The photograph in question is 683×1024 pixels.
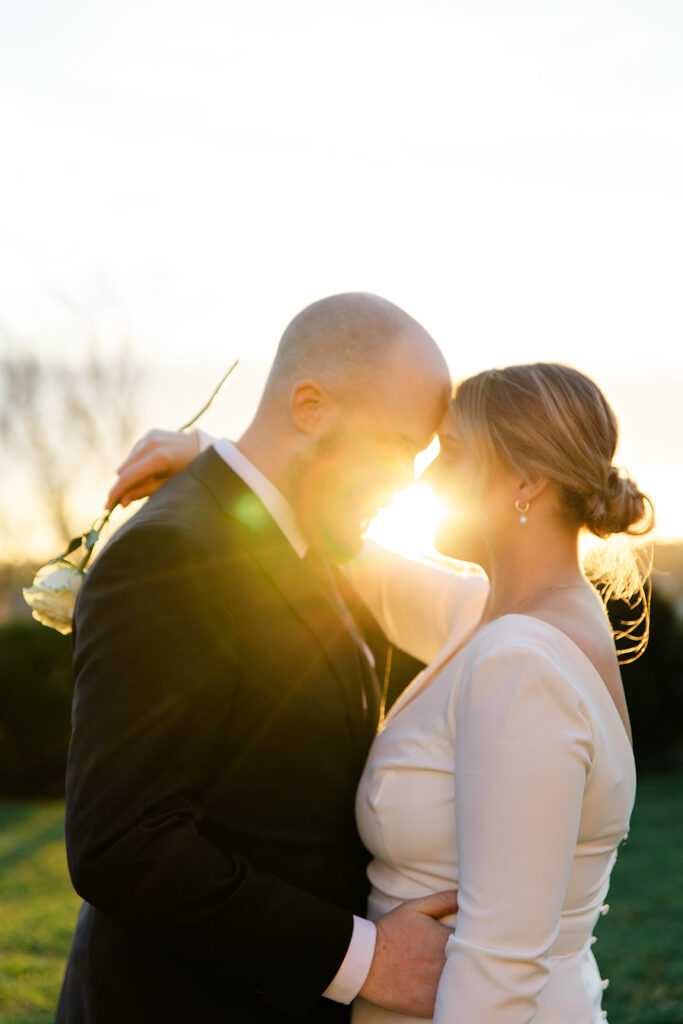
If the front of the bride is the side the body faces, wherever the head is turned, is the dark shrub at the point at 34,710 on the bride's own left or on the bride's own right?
on the bride's own right

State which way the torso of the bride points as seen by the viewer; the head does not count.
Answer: to the viewer's left

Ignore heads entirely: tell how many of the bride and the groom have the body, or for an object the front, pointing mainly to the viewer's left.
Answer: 1

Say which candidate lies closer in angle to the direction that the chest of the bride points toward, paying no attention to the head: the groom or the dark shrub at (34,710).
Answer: the groom

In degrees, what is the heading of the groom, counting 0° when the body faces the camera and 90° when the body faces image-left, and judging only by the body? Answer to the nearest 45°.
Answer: approximately 270°

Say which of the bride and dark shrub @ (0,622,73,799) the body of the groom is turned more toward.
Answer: the bride

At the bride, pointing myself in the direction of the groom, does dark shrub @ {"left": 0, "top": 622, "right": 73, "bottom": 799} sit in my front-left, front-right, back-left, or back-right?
front-right

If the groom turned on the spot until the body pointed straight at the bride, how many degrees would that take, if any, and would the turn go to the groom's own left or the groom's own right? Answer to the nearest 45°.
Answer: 0° — they already face them

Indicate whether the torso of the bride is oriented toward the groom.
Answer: yes

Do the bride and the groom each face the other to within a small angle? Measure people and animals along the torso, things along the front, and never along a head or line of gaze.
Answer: yes

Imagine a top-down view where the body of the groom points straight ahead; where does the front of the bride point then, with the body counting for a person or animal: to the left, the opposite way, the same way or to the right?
the opposite way

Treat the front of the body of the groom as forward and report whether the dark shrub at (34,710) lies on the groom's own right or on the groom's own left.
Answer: on the groom's own left

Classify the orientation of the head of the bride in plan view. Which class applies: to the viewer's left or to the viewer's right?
to the viewer's left
